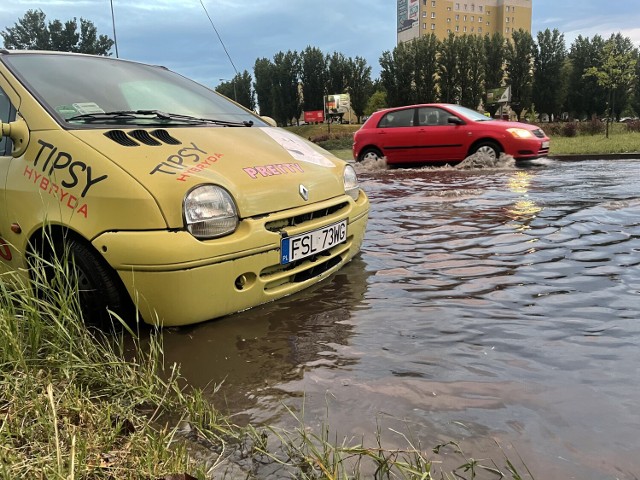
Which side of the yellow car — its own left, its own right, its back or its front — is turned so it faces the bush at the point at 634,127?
left

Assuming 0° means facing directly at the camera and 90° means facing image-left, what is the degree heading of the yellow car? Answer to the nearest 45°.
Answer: approximately 315°

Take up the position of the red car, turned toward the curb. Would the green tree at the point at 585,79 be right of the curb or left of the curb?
left

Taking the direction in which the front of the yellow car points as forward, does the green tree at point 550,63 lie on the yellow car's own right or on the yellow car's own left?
on the yellow car's own left

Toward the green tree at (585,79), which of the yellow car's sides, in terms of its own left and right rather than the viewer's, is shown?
left

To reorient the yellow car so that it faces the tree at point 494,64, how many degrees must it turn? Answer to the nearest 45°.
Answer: approximately 90° to its left

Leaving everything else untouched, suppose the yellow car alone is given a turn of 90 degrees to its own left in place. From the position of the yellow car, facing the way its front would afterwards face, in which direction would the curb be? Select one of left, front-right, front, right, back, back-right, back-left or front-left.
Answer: front

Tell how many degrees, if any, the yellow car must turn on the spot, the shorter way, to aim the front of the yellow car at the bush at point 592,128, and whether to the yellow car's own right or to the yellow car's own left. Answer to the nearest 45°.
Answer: approximately 90° to the yellow car's own left

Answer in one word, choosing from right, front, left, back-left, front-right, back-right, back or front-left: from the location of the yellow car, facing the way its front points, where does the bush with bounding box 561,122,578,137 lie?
left
